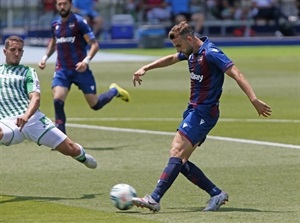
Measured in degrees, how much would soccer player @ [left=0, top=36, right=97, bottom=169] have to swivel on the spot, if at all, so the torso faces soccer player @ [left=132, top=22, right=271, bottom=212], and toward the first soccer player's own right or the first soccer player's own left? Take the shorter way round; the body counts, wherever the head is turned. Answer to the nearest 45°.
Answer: approximately 45° to the first soccer player's own left

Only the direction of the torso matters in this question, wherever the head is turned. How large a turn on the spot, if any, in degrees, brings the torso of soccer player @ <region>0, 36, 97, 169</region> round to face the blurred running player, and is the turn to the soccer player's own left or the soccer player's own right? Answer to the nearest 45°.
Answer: approximately 180°

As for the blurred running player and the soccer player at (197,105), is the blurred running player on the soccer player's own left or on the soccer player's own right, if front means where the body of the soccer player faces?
on the soccer player's own right

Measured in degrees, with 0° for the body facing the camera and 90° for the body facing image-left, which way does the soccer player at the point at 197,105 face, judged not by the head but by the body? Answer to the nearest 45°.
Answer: approximately 45°

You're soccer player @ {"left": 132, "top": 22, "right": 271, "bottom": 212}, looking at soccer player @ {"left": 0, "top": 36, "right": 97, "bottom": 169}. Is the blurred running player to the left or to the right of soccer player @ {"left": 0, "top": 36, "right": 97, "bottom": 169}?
right

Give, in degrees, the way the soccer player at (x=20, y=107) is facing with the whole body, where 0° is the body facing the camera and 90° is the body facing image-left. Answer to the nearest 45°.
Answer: approximately 0°

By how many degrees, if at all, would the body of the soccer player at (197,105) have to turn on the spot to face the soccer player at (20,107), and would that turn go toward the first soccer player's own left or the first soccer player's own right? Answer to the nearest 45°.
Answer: approximately 45° to the first soccer player's own right
